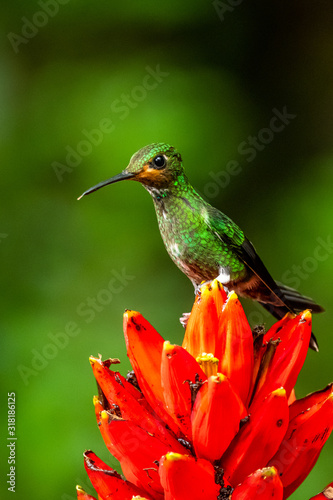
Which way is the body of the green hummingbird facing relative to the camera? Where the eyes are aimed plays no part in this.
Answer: to the viewer's left
